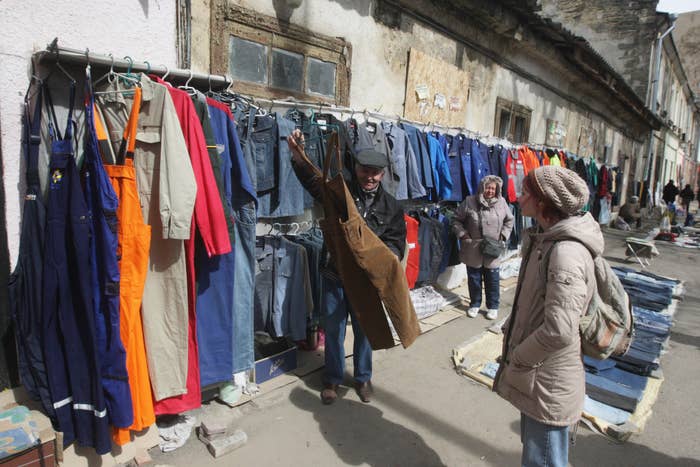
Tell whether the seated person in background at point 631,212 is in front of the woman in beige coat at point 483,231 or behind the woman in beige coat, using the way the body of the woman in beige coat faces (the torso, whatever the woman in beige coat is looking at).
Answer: behind

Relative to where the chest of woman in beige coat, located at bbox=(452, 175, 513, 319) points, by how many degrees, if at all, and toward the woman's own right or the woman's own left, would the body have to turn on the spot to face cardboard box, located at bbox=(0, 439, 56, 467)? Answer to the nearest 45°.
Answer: approximately 45° to the woman's own right

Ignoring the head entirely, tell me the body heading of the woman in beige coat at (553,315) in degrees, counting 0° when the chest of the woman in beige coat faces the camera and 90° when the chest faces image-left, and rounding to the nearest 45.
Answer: approximately 90°

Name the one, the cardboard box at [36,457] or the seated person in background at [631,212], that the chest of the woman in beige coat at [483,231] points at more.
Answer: the cardboard box

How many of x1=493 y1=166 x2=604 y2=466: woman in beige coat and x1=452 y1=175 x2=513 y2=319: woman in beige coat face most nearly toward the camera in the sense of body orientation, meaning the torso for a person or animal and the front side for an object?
1

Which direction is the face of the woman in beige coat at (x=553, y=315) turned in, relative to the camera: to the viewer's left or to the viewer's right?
to the viewer's left

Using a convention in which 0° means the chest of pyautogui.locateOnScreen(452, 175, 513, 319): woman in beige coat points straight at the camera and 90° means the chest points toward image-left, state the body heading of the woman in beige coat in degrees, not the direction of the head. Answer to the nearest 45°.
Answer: approximately 0°

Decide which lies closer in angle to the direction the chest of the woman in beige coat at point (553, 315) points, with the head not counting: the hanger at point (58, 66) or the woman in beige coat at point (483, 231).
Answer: the hanger

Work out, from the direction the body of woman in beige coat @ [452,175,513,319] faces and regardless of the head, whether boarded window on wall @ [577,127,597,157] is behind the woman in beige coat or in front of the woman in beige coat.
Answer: behind
